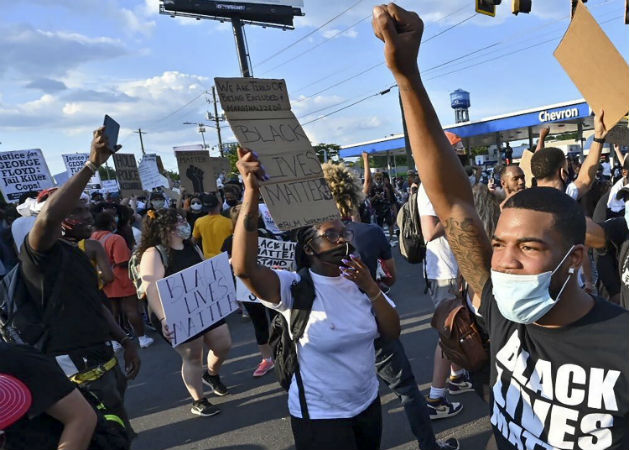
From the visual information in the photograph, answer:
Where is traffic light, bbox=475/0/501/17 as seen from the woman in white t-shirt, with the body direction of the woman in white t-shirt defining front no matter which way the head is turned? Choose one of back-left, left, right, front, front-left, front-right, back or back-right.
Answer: left

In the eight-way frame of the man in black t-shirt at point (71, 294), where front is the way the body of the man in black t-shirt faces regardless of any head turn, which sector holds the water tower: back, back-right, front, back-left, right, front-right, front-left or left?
left

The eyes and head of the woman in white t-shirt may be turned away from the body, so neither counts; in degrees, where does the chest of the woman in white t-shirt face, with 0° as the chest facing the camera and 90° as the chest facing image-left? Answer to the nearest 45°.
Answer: approximately 315°

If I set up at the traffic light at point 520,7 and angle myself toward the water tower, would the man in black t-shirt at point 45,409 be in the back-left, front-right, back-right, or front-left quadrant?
back-left

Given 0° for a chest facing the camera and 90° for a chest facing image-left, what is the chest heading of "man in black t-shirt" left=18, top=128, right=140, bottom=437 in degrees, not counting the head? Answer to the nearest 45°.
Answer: approximately 315°

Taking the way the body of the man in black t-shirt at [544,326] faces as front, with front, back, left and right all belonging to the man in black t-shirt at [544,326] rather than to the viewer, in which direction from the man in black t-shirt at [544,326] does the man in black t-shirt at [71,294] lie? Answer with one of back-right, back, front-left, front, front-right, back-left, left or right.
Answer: front-right
